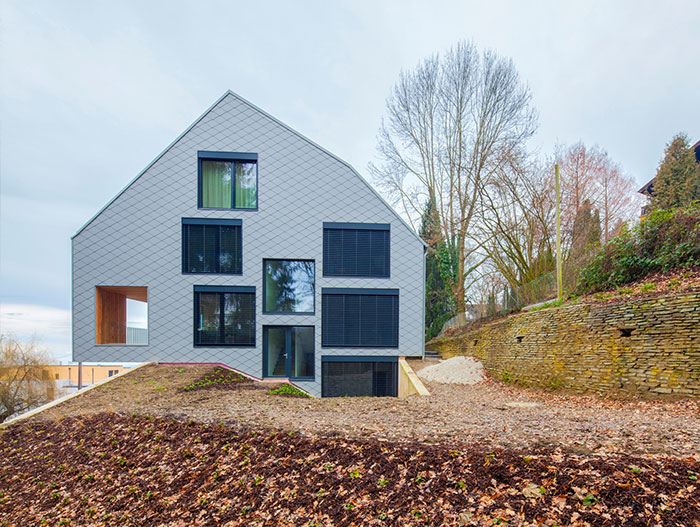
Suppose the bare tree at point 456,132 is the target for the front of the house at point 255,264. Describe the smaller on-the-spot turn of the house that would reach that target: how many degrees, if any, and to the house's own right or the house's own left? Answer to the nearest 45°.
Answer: approximately 135° to the house's own left

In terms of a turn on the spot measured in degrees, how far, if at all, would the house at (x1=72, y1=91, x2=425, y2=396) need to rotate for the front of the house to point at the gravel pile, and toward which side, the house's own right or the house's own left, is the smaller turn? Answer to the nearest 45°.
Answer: approximately 45° to the house's own left

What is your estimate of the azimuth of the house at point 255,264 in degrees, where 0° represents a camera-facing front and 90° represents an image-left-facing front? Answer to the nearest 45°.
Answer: approximately 0°

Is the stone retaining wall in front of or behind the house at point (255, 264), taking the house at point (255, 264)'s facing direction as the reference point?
in front

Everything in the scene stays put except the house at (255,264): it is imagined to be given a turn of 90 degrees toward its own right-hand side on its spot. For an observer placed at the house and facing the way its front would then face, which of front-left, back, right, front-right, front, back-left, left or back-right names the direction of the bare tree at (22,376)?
front-right

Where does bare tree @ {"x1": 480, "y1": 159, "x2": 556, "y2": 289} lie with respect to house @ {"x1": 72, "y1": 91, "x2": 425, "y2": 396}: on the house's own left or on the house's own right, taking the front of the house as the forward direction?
on the house's own left
